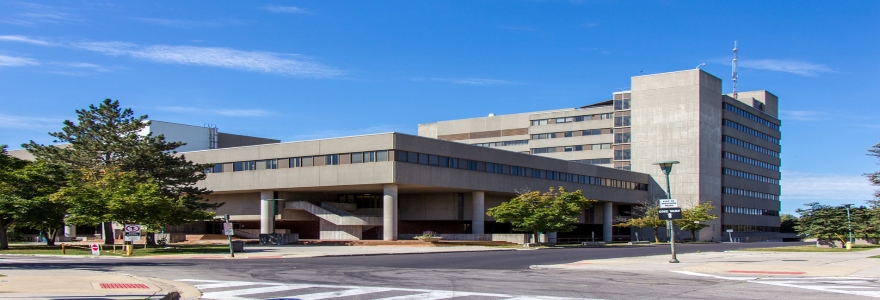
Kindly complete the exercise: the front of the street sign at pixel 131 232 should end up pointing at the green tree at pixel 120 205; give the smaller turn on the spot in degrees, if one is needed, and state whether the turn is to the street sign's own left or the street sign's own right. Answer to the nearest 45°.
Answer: approximately 180°

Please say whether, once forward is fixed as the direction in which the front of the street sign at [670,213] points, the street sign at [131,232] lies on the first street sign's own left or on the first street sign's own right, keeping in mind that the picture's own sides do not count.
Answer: on the first street sign's own right

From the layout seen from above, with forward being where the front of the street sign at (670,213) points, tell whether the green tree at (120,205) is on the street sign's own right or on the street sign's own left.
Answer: on the street sign's own right

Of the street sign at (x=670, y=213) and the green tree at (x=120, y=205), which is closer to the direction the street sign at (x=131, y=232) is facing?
the street sign

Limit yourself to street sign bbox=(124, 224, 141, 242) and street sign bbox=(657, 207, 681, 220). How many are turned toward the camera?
2

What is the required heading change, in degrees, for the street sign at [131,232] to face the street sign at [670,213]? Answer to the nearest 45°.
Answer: approximately 45° to its left

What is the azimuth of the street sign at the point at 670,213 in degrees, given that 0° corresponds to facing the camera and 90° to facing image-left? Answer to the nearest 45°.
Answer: approximately 0°
